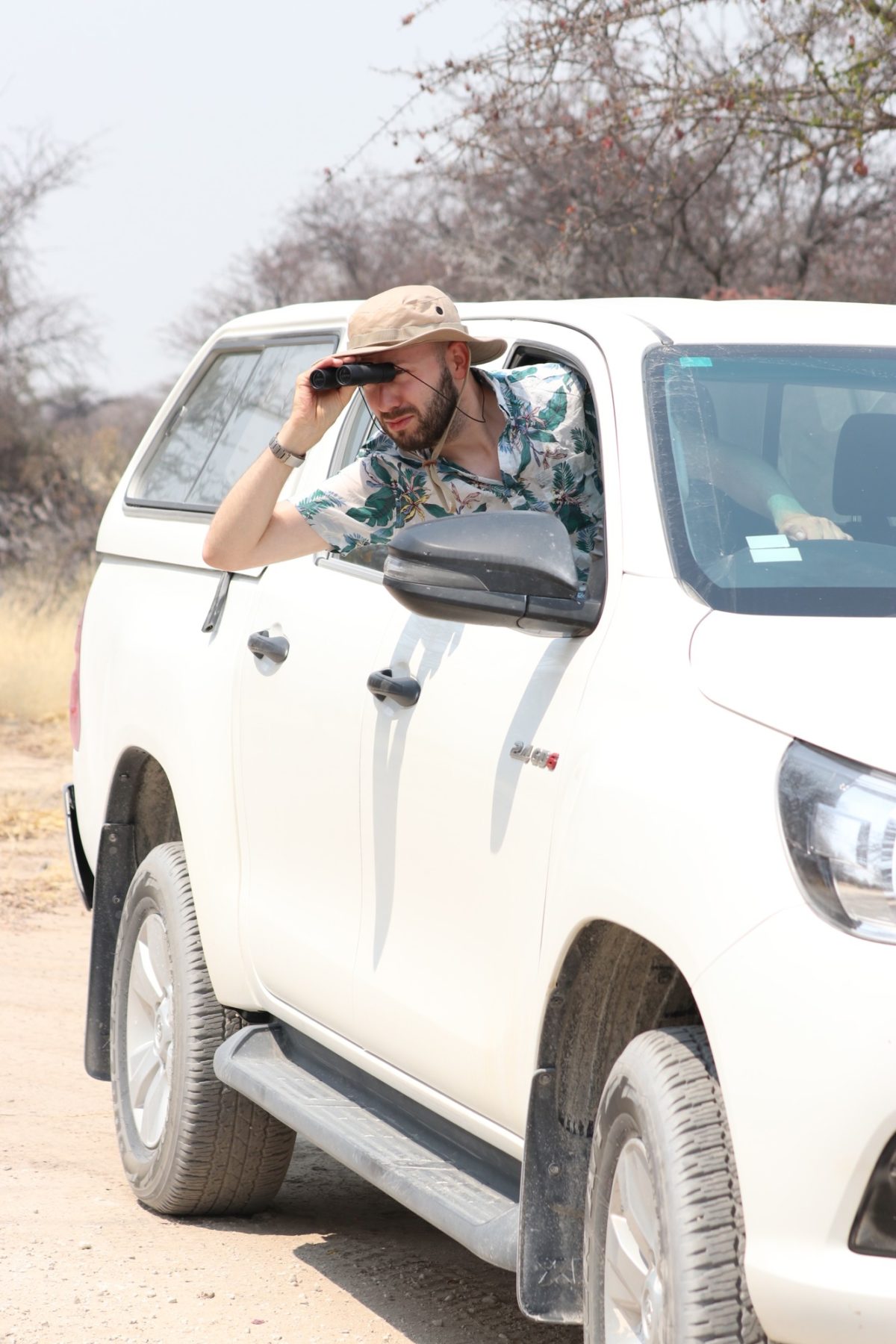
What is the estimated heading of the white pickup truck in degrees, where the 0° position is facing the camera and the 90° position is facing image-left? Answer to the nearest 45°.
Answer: approximately 315°
